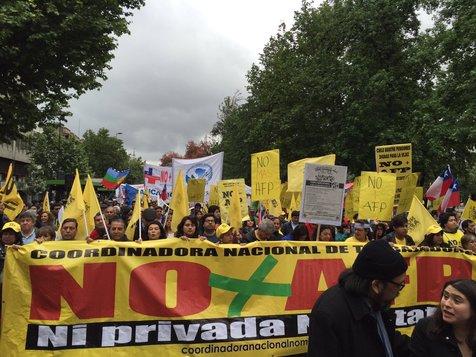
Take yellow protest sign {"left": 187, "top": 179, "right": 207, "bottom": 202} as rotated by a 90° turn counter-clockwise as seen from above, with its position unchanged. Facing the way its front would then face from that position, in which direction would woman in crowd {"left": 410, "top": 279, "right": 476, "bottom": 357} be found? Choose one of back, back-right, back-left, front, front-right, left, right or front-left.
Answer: right

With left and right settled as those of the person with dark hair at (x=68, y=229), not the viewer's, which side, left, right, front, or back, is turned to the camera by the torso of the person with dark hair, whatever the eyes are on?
front

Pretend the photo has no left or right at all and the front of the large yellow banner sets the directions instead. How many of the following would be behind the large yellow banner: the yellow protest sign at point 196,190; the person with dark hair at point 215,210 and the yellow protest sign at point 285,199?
3

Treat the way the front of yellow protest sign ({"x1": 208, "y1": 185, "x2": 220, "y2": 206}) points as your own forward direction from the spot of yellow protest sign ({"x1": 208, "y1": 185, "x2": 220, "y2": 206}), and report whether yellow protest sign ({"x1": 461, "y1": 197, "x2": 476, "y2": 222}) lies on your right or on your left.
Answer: on your left

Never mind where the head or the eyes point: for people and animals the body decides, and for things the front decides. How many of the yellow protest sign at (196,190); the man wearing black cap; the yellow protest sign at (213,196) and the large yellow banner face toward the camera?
3

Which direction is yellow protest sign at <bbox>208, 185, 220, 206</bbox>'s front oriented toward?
toward the camera

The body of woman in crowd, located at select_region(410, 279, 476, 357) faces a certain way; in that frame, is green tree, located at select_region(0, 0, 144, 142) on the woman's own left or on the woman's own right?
on the woman's own right

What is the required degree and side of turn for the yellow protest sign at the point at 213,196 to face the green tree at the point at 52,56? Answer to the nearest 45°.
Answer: approximately 90° to its right

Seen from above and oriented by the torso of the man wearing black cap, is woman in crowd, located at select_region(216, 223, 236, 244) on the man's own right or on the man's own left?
on the man's own left
